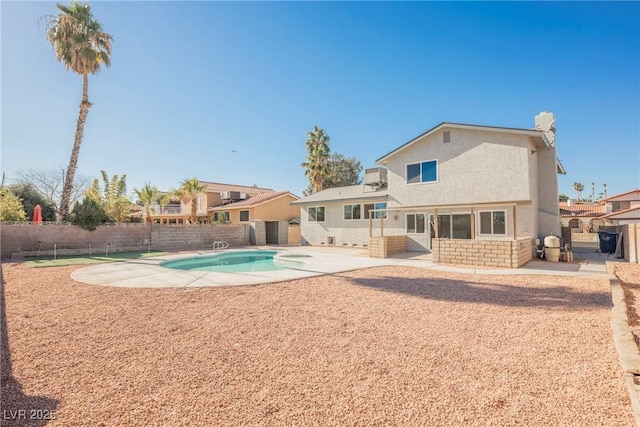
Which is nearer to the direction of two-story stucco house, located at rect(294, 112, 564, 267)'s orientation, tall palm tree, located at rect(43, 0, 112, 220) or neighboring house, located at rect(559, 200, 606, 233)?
the neighboring house

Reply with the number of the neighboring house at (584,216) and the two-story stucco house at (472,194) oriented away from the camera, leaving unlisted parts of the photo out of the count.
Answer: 1

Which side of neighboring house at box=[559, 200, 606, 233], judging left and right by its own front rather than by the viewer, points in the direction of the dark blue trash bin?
front

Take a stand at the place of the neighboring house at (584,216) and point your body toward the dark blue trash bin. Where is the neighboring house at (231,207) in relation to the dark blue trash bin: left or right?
right

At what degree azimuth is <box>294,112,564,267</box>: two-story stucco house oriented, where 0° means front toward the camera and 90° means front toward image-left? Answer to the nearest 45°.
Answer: approximately 180°

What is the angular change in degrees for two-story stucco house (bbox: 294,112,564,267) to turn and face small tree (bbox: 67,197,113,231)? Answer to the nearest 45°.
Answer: approximately 90° to its left

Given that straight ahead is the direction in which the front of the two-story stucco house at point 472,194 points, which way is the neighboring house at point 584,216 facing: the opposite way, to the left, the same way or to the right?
the opposite way

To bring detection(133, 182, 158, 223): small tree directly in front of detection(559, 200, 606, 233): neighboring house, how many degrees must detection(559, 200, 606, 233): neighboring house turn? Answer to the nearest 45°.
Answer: approximately 45° to its right
